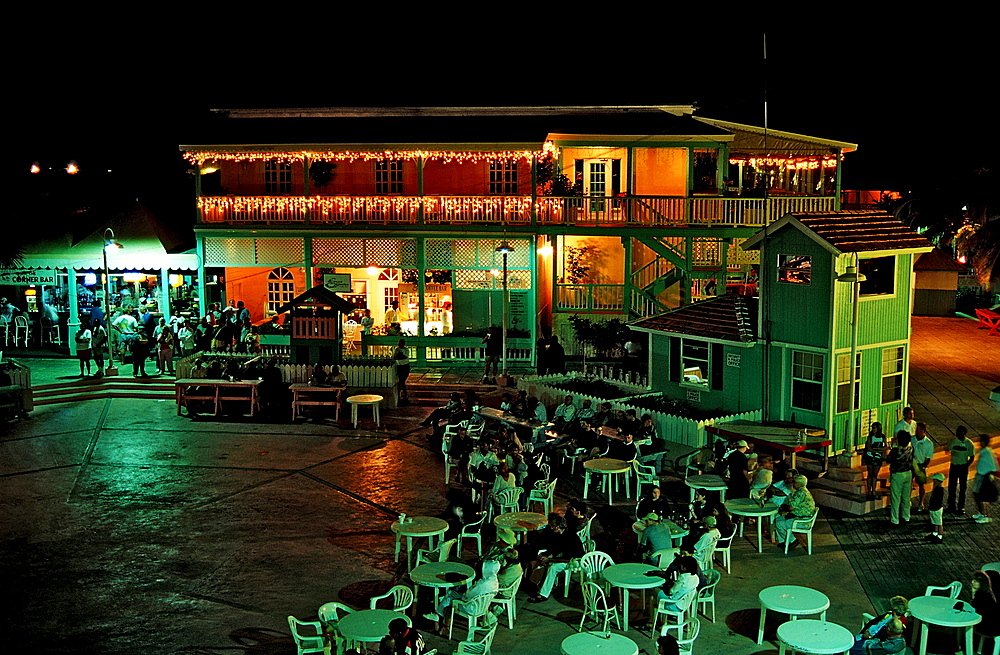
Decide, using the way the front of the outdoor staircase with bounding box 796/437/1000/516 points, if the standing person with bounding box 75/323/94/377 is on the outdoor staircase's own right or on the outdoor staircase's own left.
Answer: on the outdoor staircase's own right

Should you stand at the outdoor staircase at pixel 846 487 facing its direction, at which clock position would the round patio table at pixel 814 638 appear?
The round patio table is roughly at 12 o'clock from the outdoor staircase.

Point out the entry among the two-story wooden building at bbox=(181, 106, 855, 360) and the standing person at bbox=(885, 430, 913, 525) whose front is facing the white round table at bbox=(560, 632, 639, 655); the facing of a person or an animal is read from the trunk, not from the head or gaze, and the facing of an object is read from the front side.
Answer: the two-story wooden building

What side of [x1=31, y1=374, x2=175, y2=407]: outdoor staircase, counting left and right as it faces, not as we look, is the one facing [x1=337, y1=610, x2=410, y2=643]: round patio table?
front

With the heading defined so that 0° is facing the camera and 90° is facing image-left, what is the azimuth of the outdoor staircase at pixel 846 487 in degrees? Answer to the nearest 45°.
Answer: approximately 0°

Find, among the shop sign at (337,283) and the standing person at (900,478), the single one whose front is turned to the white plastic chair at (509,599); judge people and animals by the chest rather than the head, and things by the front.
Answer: the shop sign

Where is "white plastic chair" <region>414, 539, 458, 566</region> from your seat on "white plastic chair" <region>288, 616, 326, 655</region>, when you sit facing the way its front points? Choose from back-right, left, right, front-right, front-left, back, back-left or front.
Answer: front-left

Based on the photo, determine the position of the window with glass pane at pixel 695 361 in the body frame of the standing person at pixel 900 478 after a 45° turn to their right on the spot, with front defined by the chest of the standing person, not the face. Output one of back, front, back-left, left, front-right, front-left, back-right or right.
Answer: left

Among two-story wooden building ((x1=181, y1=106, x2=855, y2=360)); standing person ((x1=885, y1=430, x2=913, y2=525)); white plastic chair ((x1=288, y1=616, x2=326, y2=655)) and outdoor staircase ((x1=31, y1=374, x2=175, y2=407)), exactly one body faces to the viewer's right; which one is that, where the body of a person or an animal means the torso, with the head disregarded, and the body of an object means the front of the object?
the white plastic chair

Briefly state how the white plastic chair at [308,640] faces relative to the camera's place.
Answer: facing to the right of the viewer
